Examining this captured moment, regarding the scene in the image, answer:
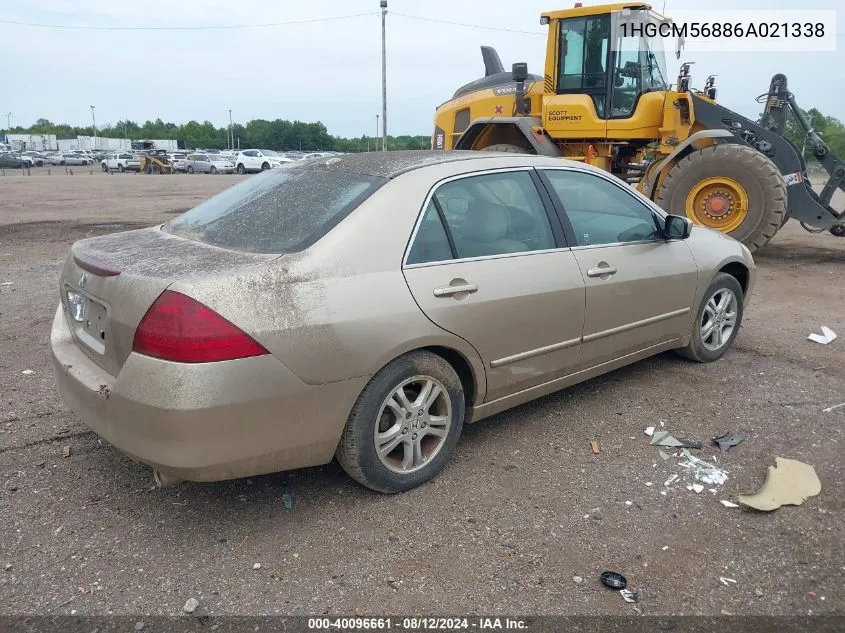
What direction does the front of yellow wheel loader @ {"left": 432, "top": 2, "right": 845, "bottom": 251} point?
to the viewer's right

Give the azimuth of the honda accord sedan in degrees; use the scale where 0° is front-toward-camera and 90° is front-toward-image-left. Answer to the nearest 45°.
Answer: approximately 225°

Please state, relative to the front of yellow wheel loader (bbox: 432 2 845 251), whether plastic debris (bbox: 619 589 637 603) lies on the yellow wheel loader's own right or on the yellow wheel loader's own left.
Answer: on the yellow wheel loader's own right

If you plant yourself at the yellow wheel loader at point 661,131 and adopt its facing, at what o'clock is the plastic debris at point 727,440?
The plastic debris is roughly at 3 o'clock from the yellow wheel loader.

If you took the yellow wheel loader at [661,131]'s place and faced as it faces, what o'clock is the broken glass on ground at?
The broken glass on ground is roughly at 3 o'clock from the yellow wheel loader.

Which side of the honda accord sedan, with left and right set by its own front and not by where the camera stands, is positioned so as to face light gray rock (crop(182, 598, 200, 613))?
back

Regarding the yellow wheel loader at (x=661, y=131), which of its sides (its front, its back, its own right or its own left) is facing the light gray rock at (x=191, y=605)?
right

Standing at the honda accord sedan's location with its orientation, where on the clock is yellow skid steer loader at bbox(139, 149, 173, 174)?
The yellow skid steer loader is roughly at 10 o'clock from the honda accord sedan.
